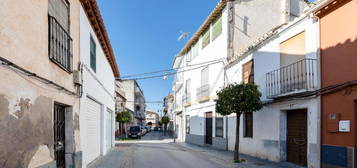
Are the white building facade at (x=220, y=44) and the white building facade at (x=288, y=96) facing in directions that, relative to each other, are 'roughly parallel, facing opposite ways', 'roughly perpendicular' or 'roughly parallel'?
roughly parallel

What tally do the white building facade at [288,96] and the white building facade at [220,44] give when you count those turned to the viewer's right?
0

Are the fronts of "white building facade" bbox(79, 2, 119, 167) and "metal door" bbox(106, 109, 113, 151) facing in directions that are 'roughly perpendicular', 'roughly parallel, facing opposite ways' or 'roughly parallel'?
roughly parallel

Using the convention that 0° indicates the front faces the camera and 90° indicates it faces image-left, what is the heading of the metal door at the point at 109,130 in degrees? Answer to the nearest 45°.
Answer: approximately 270°

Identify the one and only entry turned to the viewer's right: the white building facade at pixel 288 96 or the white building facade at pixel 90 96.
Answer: the white building facade at pixel 90 96

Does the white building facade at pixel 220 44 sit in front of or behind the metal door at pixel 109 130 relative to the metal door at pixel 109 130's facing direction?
in front

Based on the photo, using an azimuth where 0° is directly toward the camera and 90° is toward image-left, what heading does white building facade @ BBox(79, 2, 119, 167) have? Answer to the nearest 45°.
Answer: approximately 270°

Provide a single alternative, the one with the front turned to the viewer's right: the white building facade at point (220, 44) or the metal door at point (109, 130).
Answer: the metal door
